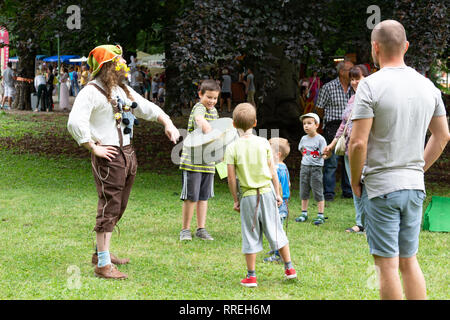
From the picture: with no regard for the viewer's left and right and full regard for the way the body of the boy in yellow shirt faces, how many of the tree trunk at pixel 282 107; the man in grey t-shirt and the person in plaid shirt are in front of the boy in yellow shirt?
2

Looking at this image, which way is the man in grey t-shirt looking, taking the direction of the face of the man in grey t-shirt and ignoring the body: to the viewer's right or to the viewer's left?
to the viewer's left

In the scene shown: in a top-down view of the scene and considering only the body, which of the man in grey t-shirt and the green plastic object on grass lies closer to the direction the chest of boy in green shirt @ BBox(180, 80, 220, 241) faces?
the man in grey t-shirt

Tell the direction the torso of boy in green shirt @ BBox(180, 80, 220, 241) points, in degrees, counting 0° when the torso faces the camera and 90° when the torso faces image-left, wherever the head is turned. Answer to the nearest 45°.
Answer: approximately 315°

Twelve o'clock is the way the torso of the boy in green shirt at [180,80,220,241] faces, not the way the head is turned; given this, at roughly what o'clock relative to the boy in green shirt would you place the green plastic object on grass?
The green plastic object on grass is roughly at 10 o'clock from the boy in green shirt.

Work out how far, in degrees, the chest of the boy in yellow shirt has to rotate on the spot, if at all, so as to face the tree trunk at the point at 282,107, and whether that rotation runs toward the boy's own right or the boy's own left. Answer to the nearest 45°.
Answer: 0° — they already face it

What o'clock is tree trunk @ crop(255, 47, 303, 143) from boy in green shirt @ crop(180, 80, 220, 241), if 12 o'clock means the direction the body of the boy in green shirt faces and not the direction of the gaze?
The tree trunk is roughly at 8 o'clock from the boy in green shirt.

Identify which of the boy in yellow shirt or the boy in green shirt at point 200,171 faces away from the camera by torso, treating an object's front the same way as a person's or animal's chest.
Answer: the boy in yellow shirt

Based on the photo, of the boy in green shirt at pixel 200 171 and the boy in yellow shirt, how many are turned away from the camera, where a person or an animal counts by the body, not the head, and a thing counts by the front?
1

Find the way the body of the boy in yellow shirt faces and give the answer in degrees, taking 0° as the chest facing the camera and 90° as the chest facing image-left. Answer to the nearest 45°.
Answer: approximately 180°

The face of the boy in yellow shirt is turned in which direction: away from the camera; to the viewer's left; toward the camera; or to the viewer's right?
away from the camera
